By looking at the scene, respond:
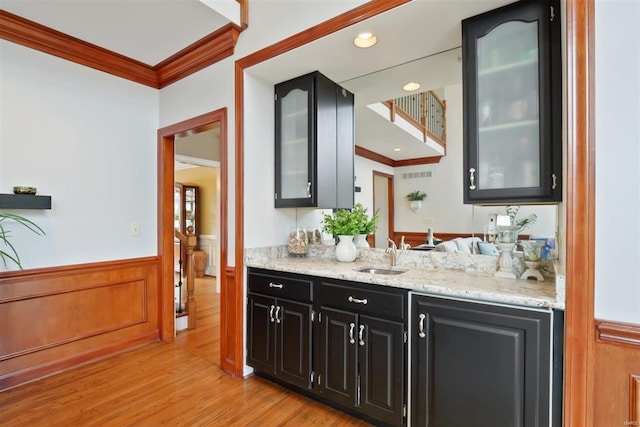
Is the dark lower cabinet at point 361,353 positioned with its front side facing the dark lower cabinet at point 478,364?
no

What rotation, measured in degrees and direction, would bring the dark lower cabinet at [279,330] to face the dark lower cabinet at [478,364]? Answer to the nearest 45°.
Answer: approximately 90° to its left

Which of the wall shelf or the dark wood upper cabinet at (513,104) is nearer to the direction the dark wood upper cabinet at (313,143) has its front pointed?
the wall shelf

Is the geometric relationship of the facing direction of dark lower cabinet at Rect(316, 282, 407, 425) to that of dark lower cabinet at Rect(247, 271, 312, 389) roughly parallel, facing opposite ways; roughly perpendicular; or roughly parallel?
roughly parallel

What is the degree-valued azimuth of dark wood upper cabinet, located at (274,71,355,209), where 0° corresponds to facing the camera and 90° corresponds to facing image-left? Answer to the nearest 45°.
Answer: approximately 45°

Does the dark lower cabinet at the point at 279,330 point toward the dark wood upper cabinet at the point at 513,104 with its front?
no

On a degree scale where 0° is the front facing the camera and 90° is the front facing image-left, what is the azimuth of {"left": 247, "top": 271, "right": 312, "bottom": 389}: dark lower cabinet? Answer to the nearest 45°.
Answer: approximately 45°

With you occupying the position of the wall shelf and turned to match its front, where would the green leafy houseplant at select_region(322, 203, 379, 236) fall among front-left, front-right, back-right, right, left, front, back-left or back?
front-left

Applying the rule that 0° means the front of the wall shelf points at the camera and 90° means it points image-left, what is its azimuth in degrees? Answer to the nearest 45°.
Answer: approximately 0°

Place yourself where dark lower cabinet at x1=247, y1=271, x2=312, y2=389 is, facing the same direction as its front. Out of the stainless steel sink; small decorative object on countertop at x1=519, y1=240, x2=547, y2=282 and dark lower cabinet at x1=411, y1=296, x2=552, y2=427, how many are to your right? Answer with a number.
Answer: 0

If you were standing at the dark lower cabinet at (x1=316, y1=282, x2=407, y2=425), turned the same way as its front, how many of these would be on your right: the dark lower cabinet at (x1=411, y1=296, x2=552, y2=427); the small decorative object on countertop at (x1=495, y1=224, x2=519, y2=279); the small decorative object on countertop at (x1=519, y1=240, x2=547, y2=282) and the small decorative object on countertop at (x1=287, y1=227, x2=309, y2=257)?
1

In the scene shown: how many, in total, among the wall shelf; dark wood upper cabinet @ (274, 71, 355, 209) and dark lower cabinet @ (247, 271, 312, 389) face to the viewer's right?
0

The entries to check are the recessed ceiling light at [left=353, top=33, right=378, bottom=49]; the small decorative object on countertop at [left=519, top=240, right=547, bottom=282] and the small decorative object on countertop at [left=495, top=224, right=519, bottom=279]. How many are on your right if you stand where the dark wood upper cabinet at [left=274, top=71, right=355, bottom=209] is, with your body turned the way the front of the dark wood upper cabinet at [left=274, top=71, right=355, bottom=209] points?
0
